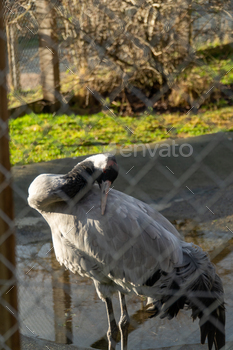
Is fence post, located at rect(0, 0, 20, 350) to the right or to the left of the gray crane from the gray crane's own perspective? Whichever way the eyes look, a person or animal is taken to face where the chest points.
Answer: on its left

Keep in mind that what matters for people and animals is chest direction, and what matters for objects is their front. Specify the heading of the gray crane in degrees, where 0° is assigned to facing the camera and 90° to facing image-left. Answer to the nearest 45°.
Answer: approximately 90°

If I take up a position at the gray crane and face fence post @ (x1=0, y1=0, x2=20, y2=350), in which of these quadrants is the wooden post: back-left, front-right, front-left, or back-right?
back-right

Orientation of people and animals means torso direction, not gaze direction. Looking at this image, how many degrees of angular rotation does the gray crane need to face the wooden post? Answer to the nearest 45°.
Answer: approximately 90° to its right
